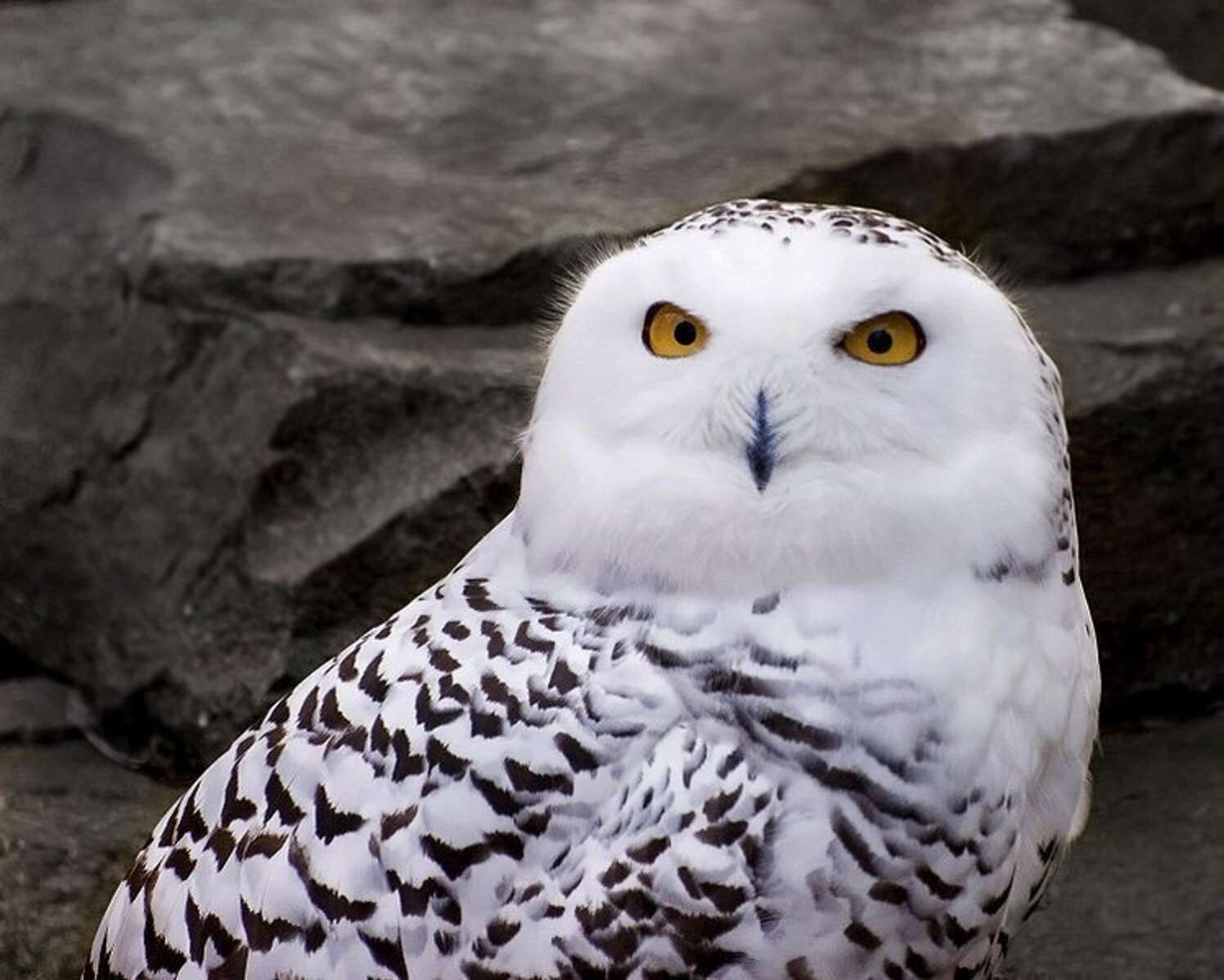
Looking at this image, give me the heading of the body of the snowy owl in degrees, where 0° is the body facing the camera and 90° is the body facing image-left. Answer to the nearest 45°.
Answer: approximately 315°
